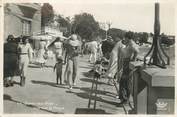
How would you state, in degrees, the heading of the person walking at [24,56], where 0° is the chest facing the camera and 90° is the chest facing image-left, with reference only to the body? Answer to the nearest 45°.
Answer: approximately 0°

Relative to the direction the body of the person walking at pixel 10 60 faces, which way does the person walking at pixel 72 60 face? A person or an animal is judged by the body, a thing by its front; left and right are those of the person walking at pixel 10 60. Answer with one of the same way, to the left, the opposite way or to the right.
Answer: the opposite way
